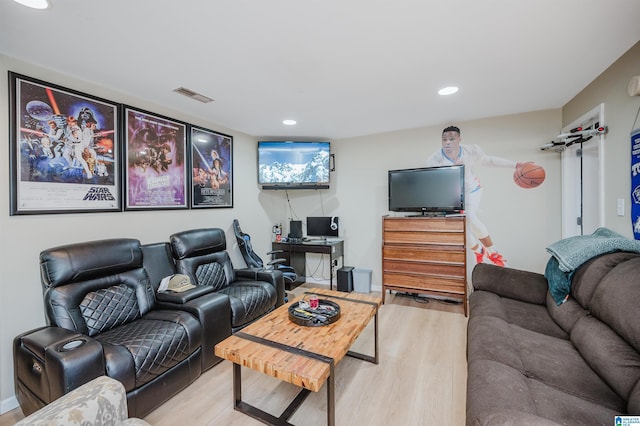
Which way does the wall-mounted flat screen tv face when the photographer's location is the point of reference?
facing the viewer

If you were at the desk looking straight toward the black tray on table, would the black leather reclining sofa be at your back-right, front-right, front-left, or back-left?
front-right

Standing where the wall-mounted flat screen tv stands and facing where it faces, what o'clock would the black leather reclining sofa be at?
The black leather reclining sofa is roughly at 1 o'clock from the wall-mounted flat screen tv.

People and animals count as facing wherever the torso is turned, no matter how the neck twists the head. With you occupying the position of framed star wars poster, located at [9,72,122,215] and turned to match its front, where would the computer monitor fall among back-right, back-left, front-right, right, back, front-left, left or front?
front-left

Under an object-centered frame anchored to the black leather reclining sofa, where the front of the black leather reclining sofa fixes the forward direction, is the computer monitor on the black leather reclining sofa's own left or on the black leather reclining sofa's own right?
on the black leather reclining sofa's own left

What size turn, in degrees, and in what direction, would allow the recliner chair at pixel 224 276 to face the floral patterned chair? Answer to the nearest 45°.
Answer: approximately 45° to its right

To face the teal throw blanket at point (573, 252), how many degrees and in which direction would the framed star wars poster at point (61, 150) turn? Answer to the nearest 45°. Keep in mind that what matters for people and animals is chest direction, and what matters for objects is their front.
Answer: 0° — it already faces it

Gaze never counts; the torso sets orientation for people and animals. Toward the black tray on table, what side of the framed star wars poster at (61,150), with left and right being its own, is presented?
front

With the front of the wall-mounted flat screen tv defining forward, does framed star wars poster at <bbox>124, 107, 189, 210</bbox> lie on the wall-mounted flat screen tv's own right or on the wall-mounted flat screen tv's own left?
on the wall-mounted flat screen tv's own right

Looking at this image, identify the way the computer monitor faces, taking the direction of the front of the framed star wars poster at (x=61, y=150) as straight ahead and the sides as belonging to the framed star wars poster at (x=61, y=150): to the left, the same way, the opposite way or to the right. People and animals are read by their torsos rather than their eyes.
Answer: to the right

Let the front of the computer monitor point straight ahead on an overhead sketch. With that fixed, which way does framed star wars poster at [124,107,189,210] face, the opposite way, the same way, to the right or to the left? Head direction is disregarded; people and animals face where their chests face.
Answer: to the left

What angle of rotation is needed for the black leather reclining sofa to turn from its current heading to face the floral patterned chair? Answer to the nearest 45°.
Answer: approximately 45° to its right

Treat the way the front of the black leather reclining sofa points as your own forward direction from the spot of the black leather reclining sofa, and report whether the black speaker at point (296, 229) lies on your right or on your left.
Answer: on your left

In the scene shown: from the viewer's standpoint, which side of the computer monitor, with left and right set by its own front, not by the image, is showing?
front

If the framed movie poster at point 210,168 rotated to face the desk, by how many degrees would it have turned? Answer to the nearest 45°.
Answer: approximately 45° to its left

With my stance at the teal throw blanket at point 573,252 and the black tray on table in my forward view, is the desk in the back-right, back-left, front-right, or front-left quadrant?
front-right

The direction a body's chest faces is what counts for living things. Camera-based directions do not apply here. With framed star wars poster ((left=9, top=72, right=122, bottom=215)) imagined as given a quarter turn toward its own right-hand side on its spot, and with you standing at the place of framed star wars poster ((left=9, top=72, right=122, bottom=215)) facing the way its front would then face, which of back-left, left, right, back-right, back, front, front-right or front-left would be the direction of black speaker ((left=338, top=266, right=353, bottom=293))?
back-left

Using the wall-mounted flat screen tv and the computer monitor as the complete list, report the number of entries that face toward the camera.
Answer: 2

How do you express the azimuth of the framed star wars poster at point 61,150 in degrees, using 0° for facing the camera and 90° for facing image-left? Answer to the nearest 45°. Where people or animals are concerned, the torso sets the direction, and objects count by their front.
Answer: approximately 315°
